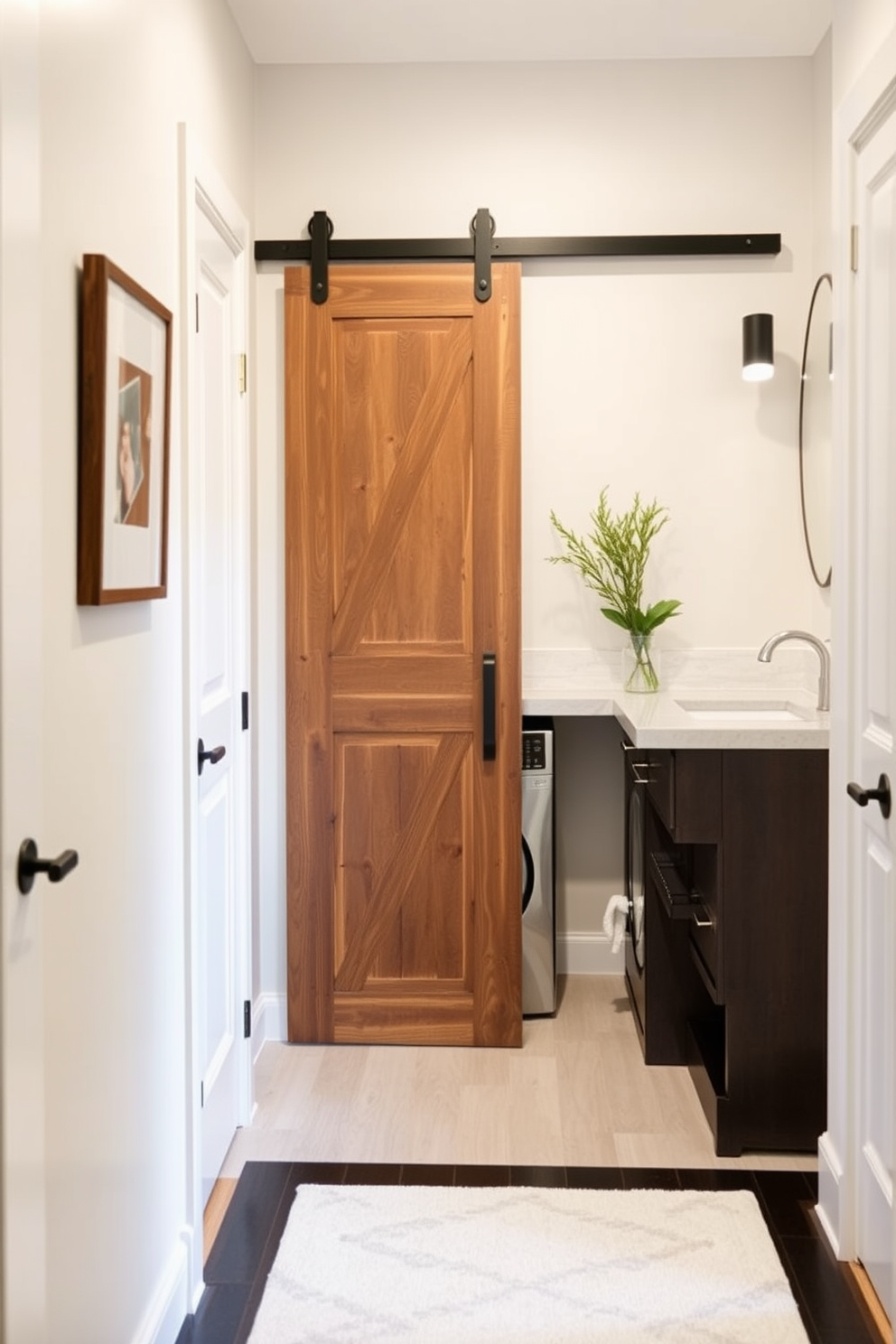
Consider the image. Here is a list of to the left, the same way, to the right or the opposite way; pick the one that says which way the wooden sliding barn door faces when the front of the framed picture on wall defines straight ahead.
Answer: to the right

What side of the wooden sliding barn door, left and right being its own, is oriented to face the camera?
front

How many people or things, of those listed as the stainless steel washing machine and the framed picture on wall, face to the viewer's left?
0

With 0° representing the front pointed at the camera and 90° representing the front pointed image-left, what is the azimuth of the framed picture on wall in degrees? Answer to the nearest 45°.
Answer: approximately 270°

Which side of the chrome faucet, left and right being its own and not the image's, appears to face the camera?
left

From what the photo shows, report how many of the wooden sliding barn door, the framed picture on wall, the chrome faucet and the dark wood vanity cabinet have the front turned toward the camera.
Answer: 1

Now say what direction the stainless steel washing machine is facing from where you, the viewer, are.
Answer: facing the viewer

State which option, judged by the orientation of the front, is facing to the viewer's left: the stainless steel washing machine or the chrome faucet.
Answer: the chrome faucet

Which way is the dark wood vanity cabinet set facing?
to the viewer's left

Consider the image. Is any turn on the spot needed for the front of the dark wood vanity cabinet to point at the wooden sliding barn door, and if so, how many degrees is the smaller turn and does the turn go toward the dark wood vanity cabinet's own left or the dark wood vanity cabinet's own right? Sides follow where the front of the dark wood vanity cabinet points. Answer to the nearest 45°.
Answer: approximately 45° to the dark wood vanity cabinet's own right

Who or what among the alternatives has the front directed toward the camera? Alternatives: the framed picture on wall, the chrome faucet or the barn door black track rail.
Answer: the barn door black track rail

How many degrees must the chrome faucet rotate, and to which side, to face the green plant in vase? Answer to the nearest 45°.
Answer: approximately 45° to its right
